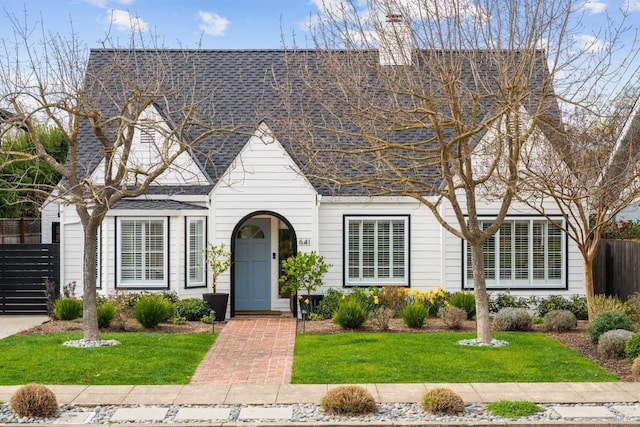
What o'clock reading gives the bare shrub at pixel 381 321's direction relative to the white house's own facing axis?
The bare shrub is roughly at 11 o'clock from the white house.

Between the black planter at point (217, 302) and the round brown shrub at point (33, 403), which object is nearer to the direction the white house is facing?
the round brown shrub

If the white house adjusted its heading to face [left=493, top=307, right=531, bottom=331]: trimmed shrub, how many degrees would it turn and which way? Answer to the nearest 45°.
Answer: approximately 45° to its left

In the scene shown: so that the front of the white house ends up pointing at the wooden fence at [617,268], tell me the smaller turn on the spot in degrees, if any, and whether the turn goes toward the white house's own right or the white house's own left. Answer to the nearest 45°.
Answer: approximately 90° to the white house's own left

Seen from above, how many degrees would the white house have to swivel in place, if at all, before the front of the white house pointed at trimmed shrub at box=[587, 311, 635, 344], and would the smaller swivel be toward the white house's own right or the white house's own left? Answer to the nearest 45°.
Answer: approximately 45° to the white house's own left

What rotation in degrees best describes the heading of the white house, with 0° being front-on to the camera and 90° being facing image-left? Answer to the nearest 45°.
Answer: approximately 0°

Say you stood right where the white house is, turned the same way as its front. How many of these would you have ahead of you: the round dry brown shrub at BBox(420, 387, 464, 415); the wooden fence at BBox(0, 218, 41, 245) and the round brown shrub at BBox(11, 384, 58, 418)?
2

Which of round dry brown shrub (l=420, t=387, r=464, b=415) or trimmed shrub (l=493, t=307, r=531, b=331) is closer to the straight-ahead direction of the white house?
the round dry brown shrub

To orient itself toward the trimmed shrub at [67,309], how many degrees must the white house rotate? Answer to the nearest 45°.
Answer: approximately 45° to its right

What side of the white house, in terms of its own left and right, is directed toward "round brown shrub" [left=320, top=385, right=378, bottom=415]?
front

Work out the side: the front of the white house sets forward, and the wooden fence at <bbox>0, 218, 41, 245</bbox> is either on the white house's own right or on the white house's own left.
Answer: on the white house's own right

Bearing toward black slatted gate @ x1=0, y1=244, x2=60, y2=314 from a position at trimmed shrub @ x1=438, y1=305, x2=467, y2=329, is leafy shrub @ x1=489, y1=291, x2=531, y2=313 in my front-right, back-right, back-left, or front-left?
back-right

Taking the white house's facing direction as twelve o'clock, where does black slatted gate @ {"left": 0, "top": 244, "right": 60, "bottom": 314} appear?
The black slatted gate is roughly at 3 o'clock from the white house.
